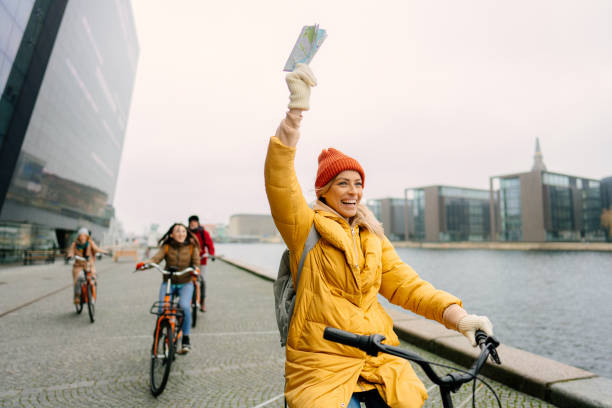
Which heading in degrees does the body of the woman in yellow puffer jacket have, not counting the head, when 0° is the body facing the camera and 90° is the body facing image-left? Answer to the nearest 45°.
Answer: approximately 315°

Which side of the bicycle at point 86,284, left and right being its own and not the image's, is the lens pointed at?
front

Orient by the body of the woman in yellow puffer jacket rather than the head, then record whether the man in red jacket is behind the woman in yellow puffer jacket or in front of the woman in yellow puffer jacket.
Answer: behind

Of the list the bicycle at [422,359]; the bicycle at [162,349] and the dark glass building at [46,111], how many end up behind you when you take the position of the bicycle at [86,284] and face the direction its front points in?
1

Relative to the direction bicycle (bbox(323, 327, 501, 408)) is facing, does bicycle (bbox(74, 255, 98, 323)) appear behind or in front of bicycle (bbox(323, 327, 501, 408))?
behind

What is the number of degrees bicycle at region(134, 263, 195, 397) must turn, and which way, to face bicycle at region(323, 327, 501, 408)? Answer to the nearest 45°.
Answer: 0° — it already faces it

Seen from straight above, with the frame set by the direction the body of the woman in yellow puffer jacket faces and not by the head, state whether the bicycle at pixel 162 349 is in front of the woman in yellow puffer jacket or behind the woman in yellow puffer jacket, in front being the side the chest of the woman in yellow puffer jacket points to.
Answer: behind

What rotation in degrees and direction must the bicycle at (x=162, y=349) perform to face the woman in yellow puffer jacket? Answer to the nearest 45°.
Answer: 0° — it already faces them

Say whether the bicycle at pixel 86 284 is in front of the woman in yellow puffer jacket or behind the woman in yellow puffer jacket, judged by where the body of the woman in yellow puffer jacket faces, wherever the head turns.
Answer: behind

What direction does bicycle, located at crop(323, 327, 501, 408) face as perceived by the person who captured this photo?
facing the viewer and to the right of the viewer

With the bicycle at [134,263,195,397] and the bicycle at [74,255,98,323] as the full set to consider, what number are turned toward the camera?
2

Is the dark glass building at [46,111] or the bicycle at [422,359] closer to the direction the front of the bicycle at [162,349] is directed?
the bicycle

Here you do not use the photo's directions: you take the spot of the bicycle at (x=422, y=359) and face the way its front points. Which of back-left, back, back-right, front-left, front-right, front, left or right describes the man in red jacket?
back

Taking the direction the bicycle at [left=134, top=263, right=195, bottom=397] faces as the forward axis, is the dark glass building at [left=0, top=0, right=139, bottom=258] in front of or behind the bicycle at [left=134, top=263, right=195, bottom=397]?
behind
